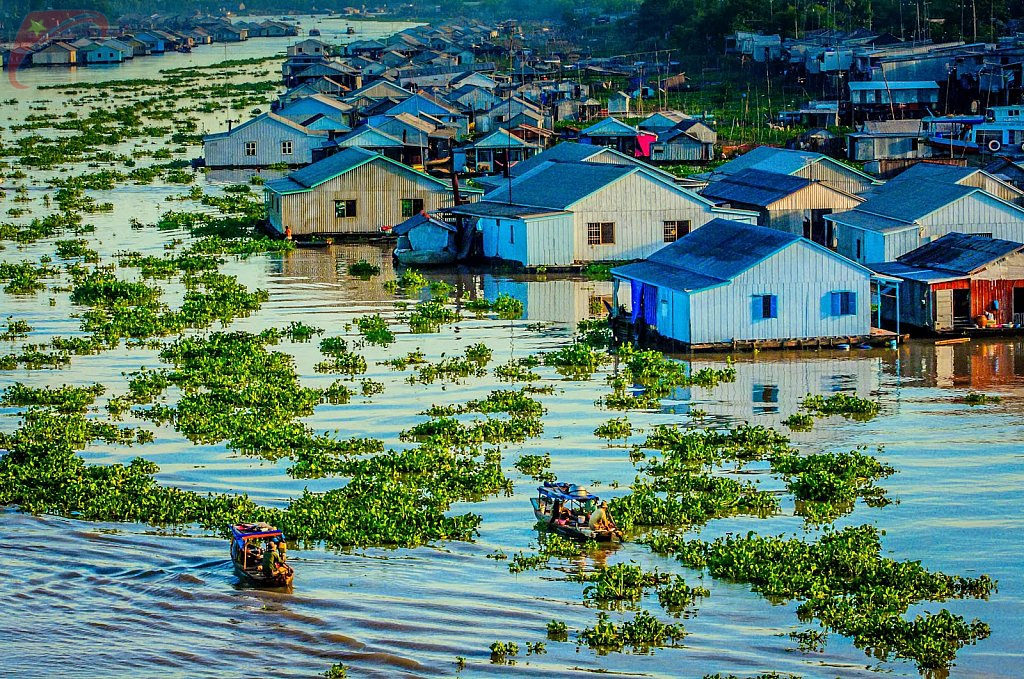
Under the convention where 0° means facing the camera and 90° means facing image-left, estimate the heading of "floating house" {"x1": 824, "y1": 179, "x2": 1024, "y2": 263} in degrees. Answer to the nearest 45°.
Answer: approximately 45°

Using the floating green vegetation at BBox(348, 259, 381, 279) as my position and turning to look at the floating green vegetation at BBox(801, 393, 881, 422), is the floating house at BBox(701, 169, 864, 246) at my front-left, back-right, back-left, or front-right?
front-left

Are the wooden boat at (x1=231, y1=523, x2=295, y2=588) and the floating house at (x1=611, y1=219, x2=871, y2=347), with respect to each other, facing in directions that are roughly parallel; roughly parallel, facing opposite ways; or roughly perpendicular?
roughly perpendicular

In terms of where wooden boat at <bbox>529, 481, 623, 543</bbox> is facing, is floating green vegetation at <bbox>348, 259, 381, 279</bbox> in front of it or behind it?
behind

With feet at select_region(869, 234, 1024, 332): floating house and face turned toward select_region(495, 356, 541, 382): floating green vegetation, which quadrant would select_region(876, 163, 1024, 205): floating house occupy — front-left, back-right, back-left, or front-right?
back-right

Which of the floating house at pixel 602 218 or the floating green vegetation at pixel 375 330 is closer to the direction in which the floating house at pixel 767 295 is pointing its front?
the floating green vegetation

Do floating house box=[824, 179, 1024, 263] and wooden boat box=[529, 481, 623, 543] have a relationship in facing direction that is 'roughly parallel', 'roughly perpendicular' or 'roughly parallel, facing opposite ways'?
roughly perpendicular

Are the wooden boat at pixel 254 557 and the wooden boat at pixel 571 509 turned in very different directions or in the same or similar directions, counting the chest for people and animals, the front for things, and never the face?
same or similar directions

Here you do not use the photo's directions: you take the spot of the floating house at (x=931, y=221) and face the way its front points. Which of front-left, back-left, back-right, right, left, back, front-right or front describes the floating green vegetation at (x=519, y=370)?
front

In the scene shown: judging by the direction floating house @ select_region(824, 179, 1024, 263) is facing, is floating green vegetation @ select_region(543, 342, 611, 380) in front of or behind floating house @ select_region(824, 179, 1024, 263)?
in front

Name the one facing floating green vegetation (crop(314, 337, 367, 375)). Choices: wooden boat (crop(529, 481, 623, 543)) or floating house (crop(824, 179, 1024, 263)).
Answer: the floating house

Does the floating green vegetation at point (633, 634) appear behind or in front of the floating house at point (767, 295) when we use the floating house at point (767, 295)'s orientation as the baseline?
in front

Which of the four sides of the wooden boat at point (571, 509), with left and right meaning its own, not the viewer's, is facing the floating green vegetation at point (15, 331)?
front
